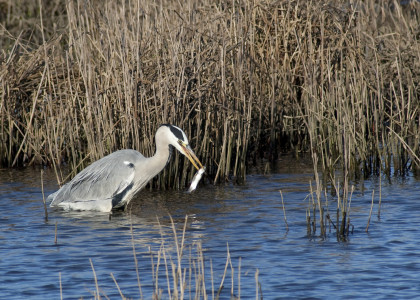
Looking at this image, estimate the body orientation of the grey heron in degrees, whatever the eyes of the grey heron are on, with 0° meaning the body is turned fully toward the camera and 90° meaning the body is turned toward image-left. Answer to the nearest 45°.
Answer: approximately 270°
